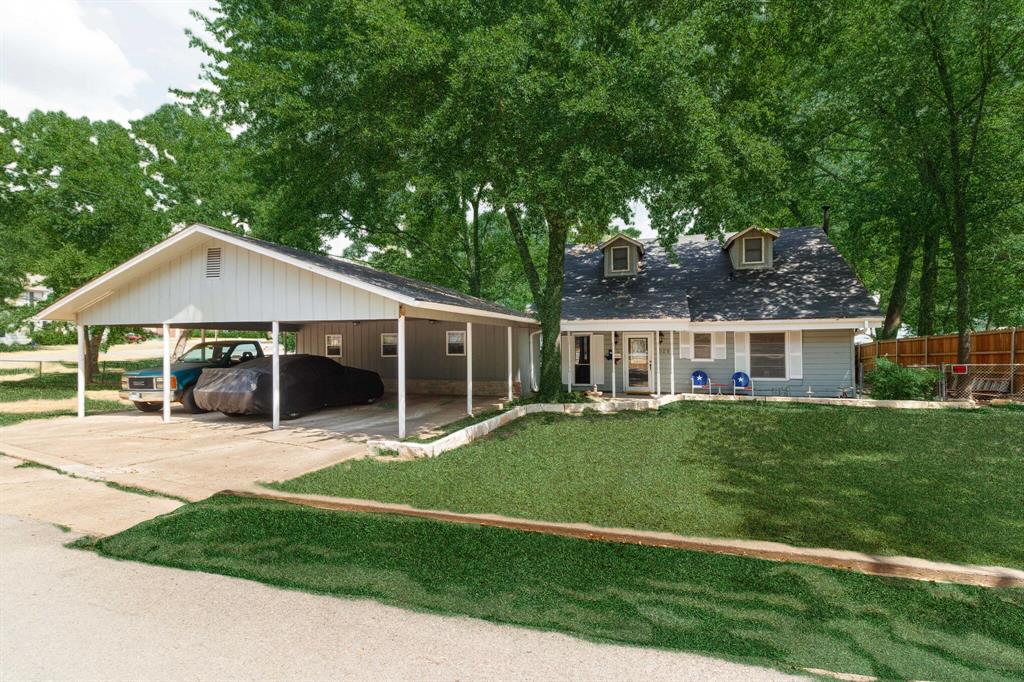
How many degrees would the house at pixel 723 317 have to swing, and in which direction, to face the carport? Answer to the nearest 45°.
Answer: approximately 45° to its right

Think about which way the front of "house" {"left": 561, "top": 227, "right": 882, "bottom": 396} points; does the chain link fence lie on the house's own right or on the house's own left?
on the house's own left

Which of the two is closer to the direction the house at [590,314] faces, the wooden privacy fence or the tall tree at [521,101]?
the tall tree

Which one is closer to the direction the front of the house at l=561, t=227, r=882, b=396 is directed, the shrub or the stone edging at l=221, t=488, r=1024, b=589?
the stone edging

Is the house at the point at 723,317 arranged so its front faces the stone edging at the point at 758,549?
yes

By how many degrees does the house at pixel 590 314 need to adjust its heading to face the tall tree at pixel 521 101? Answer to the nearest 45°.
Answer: approximately 45° to its right

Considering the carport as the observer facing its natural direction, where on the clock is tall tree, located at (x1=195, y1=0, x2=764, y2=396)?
The tall tree is roughly at 8 o'clock from the carport.

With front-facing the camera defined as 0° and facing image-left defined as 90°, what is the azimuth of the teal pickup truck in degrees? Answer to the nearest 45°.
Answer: approximately 45°

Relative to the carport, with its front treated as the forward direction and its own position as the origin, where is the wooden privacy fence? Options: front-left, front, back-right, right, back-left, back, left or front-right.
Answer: back-left
